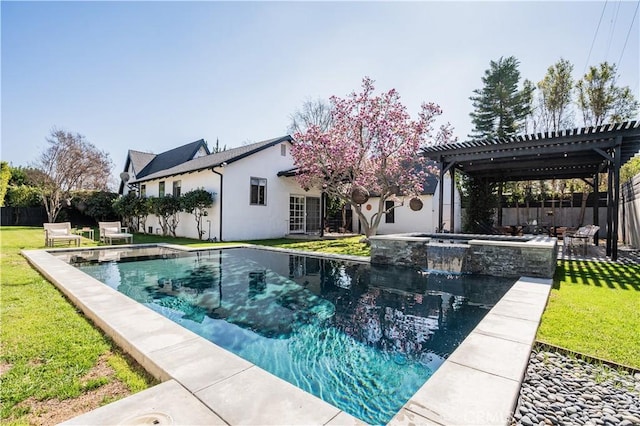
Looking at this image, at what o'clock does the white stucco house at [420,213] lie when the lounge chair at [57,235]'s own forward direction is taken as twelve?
The white stucco house is roughly at 11 o'clock from the lounge chair.

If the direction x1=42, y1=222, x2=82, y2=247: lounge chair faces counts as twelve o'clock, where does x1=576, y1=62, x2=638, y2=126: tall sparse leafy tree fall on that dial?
The tall sparse leafy tree is roughly at 11 o'clock from the lounge chair.

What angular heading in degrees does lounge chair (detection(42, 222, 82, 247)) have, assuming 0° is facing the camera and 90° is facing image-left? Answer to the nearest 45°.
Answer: approximately 315°

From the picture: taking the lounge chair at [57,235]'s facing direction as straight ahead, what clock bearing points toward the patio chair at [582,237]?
The patio chair is roughly at 12 o'clock from the lounge chair.

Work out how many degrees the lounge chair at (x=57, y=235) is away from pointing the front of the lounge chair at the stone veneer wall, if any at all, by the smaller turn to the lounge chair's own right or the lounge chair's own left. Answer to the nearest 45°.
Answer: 0° — it already faces it
